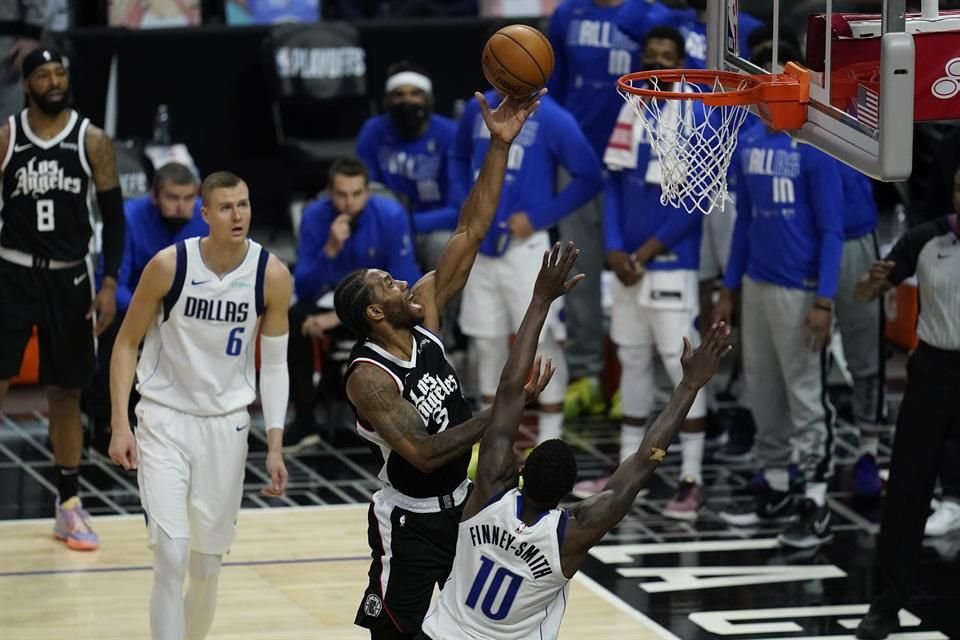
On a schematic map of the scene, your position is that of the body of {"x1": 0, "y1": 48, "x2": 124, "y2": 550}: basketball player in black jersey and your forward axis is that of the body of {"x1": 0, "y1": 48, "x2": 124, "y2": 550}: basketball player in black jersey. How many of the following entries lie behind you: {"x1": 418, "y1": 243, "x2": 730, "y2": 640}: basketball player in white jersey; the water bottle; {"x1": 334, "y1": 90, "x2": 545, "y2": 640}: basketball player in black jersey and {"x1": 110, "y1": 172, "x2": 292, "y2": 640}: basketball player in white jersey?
1

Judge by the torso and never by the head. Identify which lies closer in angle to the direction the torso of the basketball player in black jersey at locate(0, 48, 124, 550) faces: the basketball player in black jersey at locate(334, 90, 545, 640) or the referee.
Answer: the basketball player in black jersey

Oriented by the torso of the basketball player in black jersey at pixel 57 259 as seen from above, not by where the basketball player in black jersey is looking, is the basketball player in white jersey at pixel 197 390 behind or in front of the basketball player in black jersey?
in front

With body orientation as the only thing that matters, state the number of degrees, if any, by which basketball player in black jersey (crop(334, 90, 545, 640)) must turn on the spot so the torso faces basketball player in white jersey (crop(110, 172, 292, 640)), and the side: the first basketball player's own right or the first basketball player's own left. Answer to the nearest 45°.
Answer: approximately 180°

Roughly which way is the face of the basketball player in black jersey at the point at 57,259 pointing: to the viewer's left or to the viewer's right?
to the viewer's right

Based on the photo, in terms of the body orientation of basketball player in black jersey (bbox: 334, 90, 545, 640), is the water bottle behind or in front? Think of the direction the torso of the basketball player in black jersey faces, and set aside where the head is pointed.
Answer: behind

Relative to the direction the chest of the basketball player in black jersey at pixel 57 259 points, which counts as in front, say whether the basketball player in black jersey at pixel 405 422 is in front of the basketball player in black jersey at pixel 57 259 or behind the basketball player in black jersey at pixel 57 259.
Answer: in front

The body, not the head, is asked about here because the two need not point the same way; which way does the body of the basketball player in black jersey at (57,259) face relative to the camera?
toward the camera

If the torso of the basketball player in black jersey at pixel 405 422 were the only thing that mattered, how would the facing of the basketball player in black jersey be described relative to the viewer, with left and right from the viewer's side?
facing the viewer and to the right of the viewer

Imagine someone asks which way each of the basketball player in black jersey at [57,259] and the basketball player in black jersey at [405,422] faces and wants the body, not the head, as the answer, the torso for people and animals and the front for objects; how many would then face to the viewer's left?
0

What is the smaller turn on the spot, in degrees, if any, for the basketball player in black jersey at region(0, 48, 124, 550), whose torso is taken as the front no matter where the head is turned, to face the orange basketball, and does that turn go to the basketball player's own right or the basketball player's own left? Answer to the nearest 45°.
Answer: approximately 45° to the basketball player's own left

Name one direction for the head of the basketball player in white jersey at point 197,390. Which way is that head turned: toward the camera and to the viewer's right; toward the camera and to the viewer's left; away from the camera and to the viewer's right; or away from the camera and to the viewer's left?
toward the camera and to the viewer's right

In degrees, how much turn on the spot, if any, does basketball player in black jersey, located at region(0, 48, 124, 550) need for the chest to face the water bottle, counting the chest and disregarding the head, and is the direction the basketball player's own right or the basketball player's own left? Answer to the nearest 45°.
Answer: approximately 180°

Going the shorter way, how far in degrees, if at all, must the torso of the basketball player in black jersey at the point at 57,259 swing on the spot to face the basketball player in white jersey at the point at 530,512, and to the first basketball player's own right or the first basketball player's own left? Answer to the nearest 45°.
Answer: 0° — they already face them

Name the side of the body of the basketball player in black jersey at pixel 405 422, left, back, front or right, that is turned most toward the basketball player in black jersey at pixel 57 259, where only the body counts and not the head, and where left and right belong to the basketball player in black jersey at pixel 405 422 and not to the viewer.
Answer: back

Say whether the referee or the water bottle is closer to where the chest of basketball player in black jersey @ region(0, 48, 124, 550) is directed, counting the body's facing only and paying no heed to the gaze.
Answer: the referee
